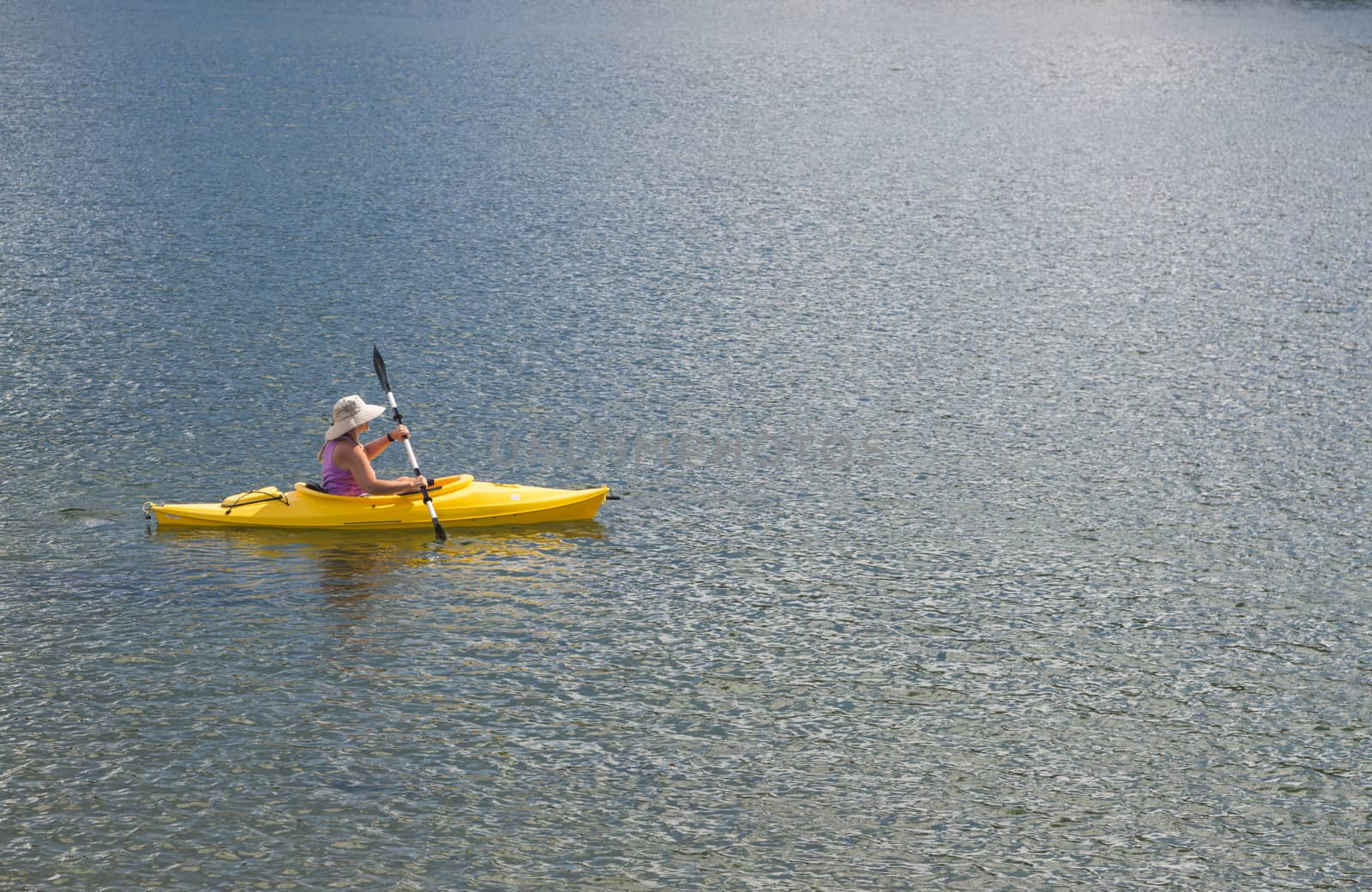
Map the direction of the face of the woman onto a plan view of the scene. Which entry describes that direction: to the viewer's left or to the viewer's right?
to the viewer's right

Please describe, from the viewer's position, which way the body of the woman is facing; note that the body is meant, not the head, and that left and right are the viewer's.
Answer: facing to the right of the viewer

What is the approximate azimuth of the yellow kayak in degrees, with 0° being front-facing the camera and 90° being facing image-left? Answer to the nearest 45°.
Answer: approximately 270°
